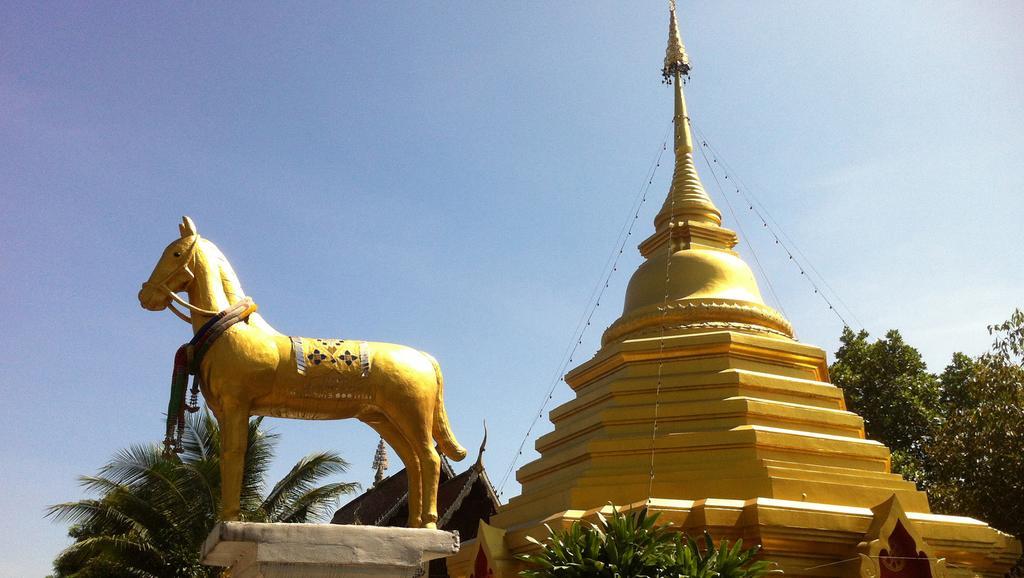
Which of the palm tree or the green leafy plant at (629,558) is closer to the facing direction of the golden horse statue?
the palm tree

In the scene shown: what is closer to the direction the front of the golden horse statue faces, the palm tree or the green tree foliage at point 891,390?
the palm tree

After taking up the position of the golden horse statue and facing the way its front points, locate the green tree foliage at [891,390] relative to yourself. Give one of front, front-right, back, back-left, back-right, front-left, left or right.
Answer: back-right

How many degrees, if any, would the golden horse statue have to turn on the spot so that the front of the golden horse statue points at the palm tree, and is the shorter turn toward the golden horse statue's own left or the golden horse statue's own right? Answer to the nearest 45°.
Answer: approximately 90° to the golden horse statue's own right

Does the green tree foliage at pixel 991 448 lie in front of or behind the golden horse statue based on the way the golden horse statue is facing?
behind

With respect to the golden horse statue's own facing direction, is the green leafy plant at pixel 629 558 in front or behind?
behind

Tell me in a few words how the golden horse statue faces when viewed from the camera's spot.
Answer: facing to the left of the viewer

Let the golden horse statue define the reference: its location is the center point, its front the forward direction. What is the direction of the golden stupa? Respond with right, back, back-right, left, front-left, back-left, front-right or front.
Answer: back-right
